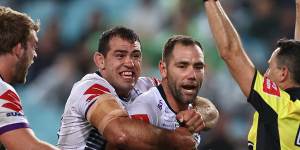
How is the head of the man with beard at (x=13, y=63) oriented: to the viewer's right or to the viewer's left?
to the viewer's right

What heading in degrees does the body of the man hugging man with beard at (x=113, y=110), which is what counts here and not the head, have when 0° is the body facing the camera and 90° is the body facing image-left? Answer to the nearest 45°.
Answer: approximately 315°

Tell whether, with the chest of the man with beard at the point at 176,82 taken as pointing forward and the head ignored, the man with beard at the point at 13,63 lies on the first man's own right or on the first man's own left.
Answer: on the first man's own right

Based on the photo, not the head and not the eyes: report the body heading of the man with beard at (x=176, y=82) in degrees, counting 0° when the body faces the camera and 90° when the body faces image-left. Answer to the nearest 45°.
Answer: approximately 315°
